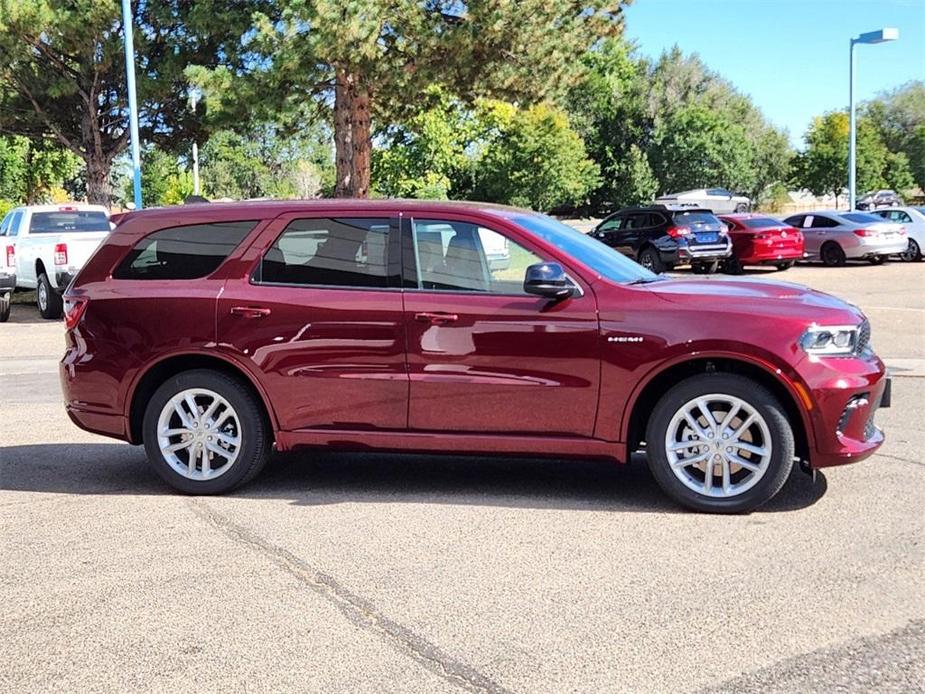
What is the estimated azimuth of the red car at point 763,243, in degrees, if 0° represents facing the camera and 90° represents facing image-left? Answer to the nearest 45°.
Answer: approximately 135°

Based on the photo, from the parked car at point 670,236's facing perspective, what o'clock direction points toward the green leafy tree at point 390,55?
The green leafy tree is roughly at 10 o'clock from the parked car.

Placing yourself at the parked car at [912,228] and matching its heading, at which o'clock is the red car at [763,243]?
The red car is roughly at 9 o'clock from the parked car.

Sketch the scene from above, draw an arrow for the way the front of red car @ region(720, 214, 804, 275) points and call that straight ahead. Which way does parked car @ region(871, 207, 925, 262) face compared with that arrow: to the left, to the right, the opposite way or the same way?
the same way

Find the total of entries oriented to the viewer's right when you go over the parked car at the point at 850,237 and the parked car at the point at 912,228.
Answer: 0

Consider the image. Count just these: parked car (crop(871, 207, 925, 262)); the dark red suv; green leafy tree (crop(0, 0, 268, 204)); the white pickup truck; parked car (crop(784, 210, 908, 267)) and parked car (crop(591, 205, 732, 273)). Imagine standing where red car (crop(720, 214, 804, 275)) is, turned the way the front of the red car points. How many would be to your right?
2

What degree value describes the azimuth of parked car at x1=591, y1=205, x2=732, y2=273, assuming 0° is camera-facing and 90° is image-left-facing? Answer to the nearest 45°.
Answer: approximately 135°

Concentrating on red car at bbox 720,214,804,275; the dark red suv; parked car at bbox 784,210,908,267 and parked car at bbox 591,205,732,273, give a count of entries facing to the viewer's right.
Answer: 1

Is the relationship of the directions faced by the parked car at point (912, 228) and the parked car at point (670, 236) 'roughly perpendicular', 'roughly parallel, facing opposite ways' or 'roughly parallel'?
roughly parallel

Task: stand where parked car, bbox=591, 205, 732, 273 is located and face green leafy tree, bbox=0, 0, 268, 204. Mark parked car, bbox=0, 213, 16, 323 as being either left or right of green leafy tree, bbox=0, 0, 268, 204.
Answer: left

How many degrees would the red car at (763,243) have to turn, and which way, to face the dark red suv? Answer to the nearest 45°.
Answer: approximately 135° to its left

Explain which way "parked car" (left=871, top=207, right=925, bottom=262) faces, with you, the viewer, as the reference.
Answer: facing away from the viewer and to the left of the viewer

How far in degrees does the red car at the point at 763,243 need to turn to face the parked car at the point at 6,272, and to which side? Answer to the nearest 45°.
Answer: approximately 90° to its left

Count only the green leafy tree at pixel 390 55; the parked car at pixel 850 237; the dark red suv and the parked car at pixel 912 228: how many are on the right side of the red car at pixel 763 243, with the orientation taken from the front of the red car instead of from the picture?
2

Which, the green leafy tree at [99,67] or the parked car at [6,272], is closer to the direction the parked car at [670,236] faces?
the green leafy tree

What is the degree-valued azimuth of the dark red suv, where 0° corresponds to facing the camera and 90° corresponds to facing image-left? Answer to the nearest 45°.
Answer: approximately 270°

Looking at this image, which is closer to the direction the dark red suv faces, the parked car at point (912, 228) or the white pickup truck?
the parked car

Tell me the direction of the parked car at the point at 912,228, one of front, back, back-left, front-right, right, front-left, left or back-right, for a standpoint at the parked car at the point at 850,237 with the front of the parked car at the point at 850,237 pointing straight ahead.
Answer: right

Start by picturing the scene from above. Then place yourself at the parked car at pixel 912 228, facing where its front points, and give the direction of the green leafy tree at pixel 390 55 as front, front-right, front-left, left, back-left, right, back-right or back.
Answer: left

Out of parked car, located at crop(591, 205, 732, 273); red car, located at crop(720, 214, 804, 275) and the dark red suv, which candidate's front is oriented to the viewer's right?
the dark red suv

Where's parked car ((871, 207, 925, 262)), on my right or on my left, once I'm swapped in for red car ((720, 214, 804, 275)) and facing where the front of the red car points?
on my right

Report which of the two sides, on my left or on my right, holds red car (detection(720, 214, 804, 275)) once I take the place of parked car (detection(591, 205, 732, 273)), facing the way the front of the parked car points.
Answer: on my right
